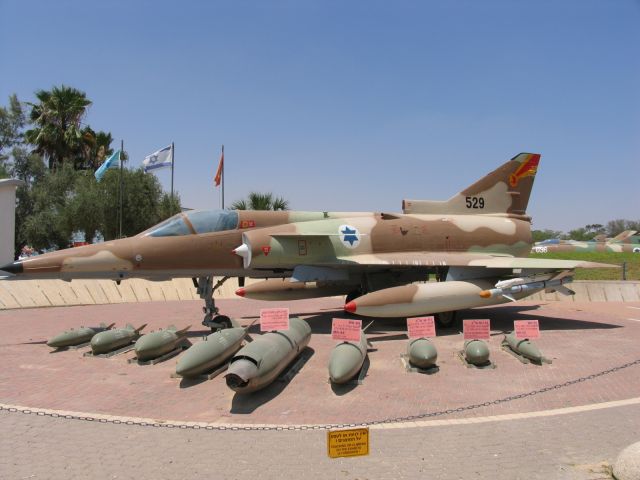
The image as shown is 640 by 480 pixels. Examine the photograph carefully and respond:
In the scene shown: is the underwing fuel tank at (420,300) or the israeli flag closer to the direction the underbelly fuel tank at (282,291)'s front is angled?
the israeli flag

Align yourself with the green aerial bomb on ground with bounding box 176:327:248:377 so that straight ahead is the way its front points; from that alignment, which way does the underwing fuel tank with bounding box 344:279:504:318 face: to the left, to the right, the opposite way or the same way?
to the right

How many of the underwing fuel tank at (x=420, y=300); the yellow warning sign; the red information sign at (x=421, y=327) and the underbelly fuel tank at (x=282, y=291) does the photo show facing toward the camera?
2

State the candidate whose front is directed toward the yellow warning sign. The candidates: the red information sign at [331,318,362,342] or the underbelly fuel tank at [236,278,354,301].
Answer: the red information sign

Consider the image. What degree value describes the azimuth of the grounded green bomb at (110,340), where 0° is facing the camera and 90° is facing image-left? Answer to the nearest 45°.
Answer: approximately 45°

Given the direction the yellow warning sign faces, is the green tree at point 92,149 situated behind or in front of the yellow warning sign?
behind

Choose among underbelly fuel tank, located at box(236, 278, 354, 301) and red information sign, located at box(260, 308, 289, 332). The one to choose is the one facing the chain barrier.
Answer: the red information sign

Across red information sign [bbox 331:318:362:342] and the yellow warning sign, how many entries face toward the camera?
2

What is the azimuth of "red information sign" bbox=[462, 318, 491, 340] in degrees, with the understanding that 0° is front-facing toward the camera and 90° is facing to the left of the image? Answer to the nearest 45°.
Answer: approximately 0°

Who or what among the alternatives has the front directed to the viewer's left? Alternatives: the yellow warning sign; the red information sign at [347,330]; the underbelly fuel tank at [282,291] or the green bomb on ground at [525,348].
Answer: the underbelly fuel tank at [282,291]

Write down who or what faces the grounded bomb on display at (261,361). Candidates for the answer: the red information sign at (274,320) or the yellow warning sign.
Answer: the red information sign

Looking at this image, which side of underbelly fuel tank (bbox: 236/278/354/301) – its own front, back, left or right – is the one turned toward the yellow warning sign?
left

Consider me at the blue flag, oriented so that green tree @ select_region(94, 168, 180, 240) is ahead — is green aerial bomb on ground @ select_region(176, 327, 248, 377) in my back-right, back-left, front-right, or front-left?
back-right

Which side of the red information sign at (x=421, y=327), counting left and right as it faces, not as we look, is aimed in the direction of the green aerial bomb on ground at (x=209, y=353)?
right

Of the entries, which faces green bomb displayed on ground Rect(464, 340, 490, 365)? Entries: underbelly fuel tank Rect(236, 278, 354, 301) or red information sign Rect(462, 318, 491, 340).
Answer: the red information sign
